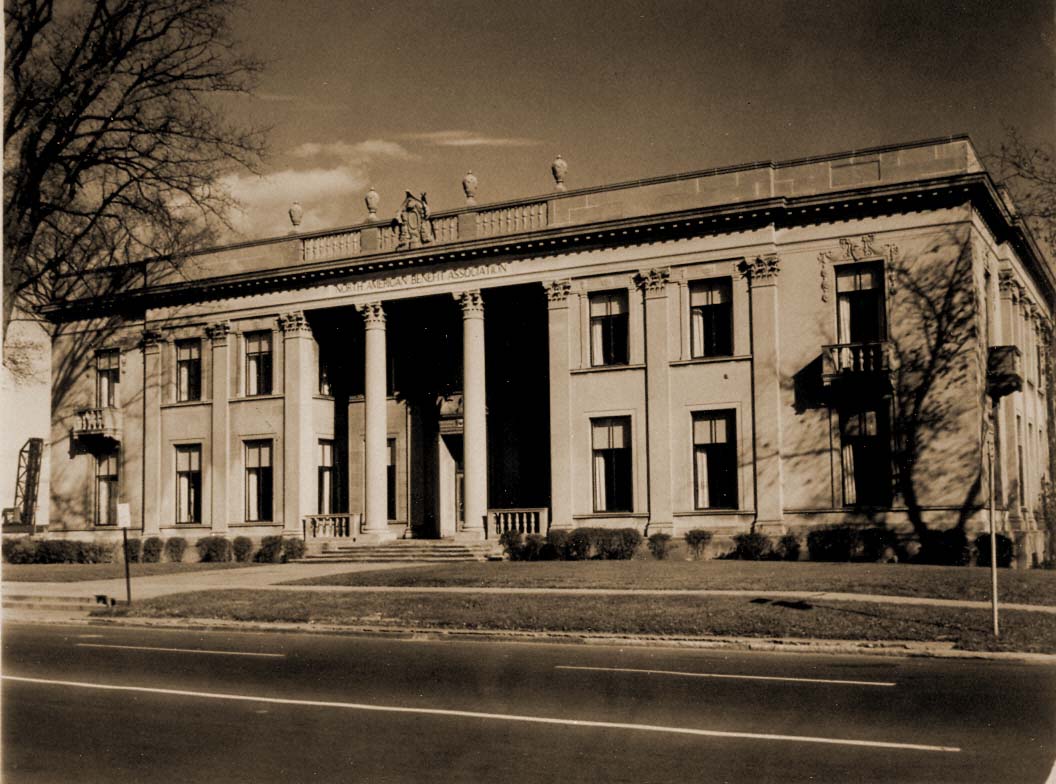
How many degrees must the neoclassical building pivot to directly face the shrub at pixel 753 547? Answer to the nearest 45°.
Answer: approximately 90° to its left

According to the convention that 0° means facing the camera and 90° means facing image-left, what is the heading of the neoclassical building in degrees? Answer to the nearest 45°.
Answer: approximately 45°
